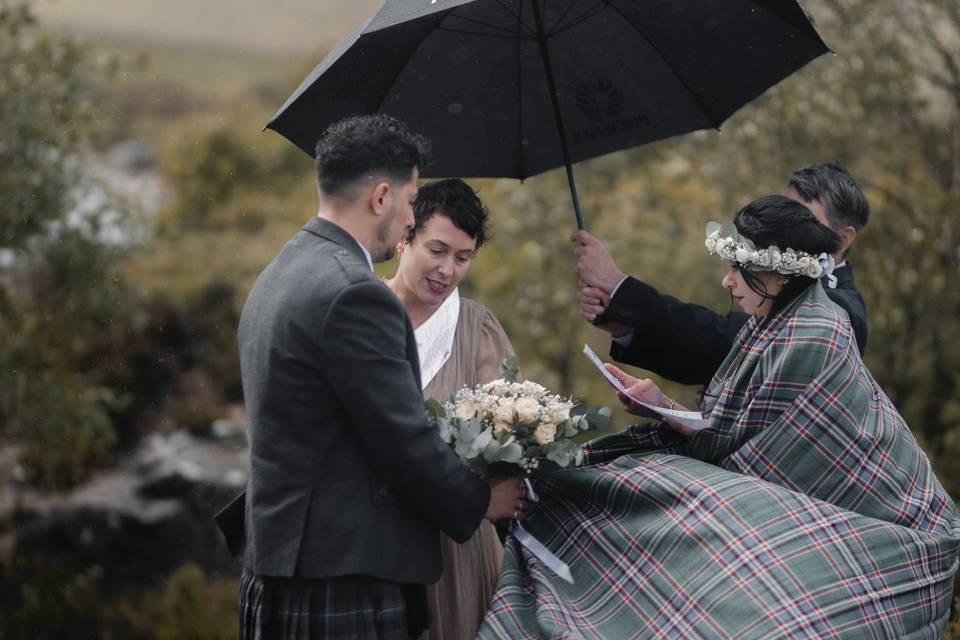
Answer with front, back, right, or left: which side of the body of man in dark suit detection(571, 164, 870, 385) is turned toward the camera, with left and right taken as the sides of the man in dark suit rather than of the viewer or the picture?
left

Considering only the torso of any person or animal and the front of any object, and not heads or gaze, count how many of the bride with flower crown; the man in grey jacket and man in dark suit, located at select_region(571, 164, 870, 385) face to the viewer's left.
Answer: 2

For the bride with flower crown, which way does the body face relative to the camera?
to the viewer's left

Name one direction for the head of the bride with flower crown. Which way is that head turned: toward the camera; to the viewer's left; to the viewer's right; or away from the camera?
to the viewer's left

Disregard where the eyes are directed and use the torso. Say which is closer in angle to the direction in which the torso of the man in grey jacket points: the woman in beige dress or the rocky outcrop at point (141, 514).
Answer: the woman in beige dress

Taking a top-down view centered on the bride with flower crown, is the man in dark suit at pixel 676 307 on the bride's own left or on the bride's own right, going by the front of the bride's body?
on the bride's own right

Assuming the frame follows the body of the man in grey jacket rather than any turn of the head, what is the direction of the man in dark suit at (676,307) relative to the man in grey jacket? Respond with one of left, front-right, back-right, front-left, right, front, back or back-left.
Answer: front

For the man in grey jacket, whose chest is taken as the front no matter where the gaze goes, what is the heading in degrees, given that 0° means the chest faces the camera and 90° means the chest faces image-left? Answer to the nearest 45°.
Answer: approximately 225°

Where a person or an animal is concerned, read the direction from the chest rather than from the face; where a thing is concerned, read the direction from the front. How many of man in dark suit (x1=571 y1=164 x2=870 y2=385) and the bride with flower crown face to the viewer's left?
2

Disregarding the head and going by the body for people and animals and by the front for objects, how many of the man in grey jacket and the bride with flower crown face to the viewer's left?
1

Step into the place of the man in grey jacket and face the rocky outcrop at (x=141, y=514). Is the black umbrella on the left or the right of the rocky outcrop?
right

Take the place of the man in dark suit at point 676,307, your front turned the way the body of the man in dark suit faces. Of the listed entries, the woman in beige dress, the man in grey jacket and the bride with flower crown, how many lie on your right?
0

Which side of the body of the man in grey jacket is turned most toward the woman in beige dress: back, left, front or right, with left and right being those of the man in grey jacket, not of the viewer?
front

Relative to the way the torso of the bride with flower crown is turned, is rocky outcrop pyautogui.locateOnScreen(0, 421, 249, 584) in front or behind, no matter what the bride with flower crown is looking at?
in front

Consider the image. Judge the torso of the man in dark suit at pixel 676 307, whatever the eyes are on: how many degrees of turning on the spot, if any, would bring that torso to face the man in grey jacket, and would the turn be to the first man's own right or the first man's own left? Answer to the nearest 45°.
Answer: approximately 45° to the first man's own left

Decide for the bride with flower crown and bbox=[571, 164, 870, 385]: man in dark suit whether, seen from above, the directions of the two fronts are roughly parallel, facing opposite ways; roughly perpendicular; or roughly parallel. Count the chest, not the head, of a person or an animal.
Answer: roughly parallel

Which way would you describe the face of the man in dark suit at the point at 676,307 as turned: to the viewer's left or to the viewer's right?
to the viewer's left
